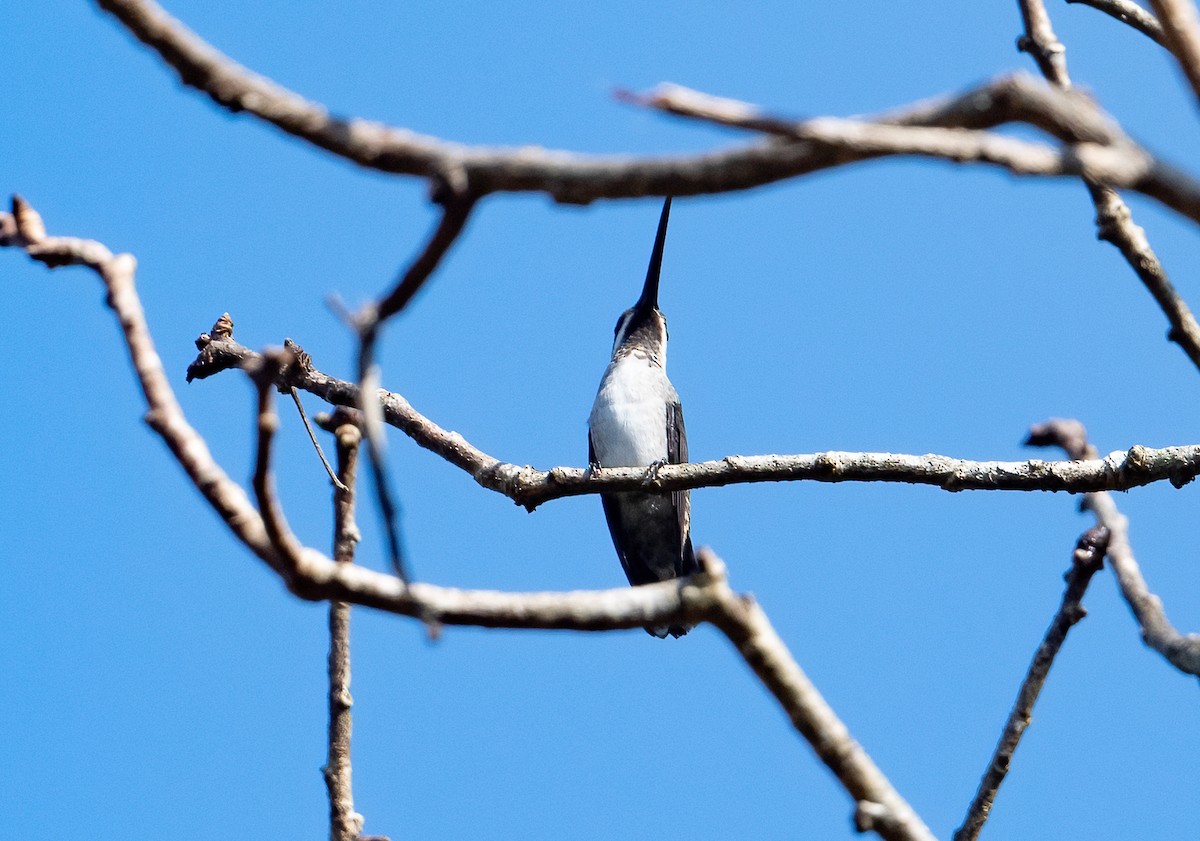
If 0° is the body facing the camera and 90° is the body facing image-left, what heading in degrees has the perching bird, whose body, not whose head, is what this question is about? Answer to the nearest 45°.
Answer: approximately 0°

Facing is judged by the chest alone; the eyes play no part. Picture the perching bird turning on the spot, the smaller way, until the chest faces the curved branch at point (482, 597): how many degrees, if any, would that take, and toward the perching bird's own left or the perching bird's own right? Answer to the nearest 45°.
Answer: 0° — it already faces it
